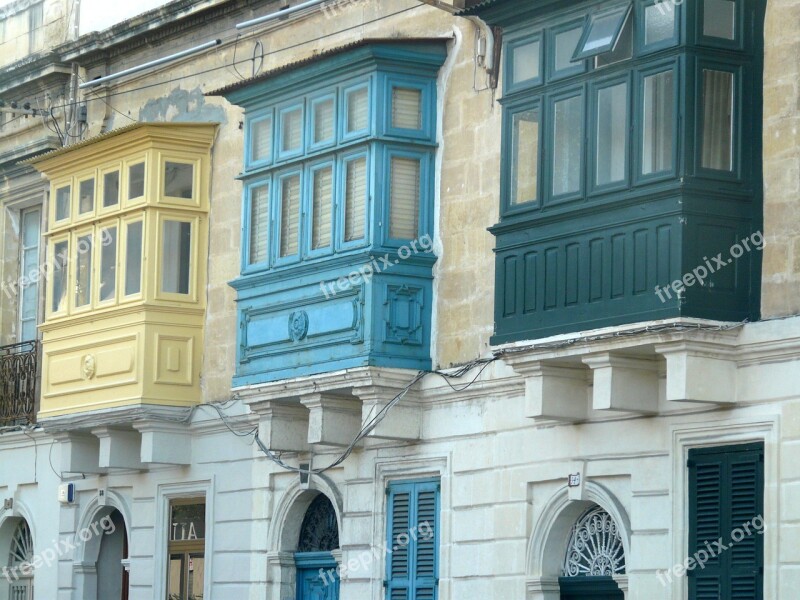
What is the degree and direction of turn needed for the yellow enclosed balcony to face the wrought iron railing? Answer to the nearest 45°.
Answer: approximately 135° to its right

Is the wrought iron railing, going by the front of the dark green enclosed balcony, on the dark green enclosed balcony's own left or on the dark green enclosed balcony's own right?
on the dark green enclosed balcony's own right

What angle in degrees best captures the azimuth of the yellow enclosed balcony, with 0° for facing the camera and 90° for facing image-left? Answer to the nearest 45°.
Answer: approximately 45°

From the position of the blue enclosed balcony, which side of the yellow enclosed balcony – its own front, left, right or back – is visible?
left

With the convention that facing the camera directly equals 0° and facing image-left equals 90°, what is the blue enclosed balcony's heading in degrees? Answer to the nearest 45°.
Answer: approximately 45°

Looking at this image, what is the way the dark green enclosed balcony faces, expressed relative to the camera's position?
facing the viewer and to the left of the viewer

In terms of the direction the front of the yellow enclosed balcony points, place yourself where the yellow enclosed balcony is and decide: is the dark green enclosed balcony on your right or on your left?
on your left

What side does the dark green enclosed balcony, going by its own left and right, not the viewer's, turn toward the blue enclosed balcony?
right

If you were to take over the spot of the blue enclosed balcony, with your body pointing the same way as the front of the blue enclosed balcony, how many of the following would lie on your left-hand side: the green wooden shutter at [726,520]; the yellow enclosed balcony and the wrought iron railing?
1
